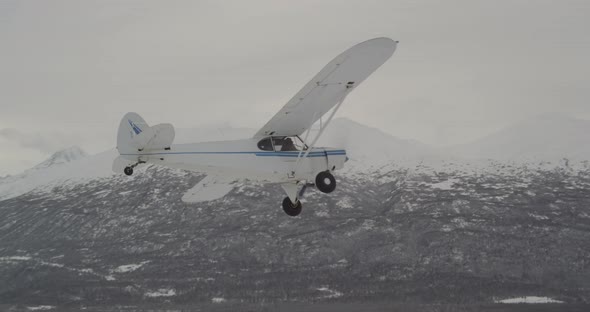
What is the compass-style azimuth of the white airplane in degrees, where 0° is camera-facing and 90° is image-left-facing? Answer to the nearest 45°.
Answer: approximately 225°
